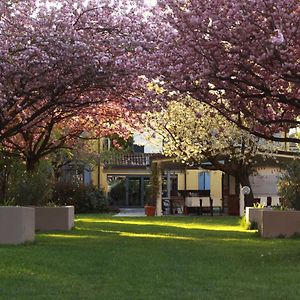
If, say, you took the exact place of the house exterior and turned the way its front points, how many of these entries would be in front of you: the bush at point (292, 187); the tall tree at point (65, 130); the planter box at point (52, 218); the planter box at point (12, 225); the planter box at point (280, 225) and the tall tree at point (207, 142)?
6

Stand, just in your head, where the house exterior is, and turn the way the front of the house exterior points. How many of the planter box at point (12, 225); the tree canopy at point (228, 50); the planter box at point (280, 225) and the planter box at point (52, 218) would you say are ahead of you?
4

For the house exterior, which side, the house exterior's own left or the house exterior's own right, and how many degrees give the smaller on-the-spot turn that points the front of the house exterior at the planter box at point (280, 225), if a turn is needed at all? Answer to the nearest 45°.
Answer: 0° — it already faces it

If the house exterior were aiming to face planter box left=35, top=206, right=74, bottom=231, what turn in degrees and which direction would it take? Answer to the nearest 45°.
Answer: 0° — it already faces it

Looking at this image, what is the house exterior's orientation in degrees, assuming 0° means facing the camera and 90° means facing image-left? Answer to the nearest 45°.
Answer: approximately 0°

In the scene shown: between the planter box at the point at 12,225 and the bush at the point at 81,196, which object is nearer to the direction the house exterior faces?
the planter box

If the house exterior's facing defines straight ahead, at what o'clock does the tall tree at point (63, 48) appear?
The tall tree is roughly at 12 o'clock from the house exterior.

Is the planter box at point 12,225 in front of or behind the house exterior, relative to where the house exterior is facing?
in front

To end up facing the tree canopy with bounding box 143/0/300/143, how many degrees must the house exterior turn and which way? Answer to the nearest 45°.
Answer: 0° — it already faces it

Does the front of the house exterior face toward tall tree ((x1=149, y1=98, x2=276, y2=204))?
yes
